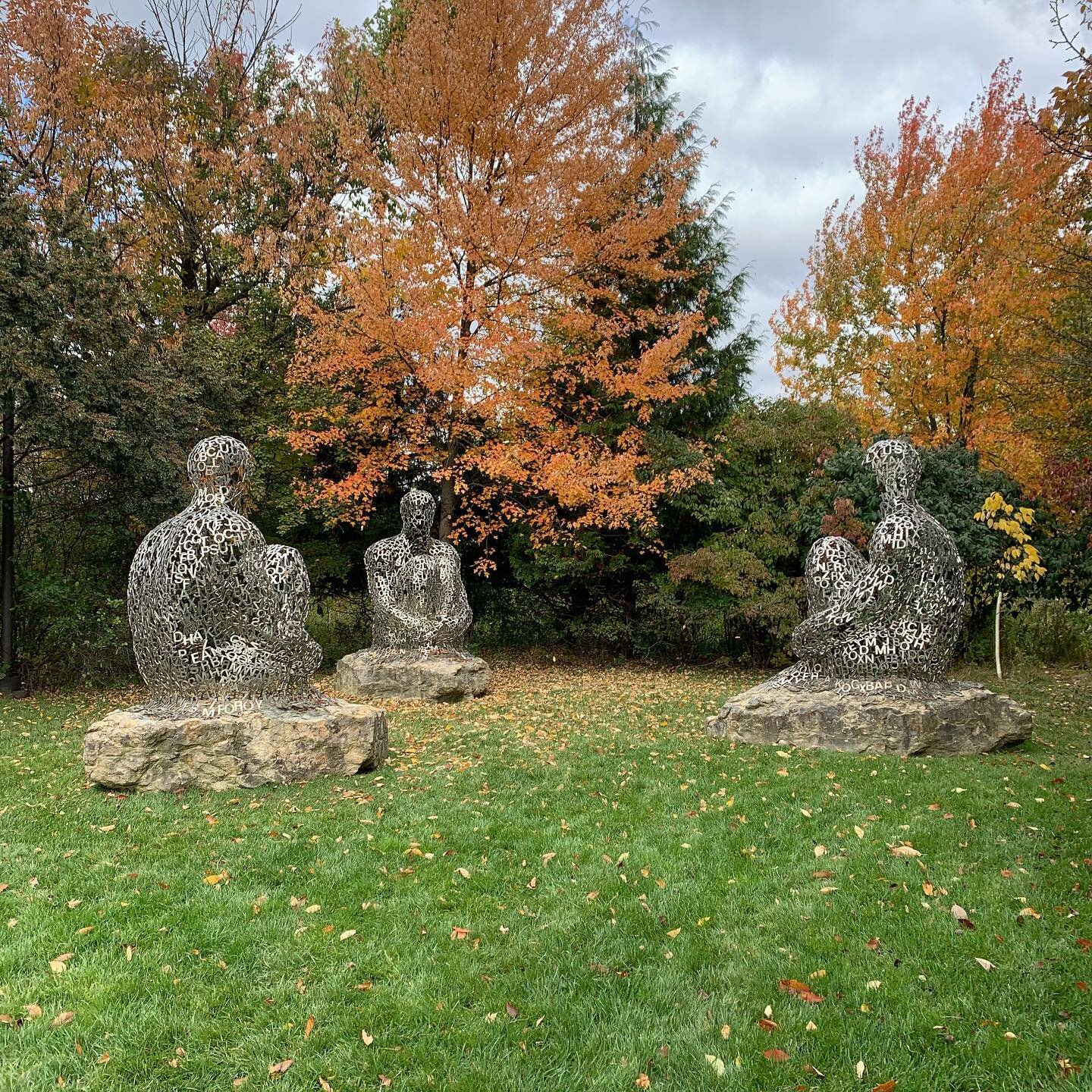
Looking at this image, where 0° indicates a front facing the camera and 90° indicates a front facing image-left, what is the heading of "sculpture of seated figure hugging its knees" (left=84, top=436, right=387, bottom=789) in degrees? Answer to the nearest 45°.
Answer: approximately 225°

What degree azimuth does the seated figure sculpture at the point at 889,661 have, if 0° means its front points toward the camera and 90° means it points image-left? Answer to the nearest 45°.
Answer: approximately 90°

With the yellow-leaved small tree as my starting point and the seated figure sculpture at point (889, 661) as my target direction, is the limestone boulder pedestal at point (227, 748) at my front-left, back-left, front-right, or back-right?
front-right

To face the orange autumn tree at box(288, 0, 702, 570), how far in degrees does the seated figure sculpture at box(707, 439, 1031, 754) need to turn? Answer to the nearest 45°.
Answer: approximately 45° to its right

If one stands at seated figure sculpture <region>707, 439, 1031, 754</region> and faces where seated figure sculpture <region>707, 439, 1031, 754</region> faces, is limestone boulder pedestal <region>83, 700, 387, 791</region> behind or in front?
in front
